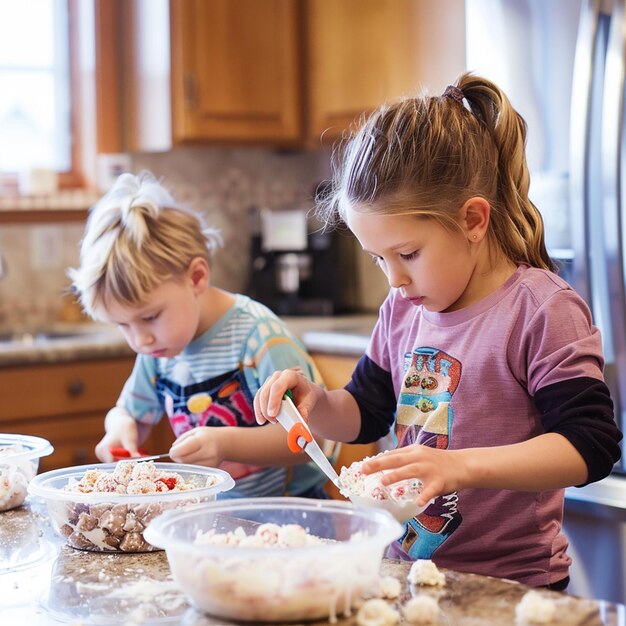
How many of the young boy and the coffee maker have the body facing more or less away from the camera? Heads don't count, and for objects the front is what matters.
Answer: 0

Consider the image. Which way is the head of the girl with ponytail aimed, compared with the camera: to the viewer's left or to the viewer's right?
to the viewer's left

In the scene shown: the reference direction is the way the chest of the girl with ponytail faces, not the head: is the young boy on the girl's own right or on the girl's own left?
on the girl's own right

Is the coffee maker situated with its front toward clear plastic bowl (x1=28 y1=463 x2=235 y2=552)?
yes

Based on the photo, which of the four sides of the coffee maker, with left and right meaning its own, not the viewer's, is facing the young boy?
front

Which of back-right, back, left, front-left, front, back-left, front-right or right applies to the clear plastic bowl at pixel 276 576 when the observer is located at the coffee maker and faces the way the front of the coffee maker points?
front

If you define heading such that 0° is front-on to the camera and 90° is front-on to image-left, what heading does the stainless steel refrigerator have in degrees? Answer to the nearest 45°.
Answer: approximately 45°

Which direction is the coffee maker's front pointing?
toward the camera

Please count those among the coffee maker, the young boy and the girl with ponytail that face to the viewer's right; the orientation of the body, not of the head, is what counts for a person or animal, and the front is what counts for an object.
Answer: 0

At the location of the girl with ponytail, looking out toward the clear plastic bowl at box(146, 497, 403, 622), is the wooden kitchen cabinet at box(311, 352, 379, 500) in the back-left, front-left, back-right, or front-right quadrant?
back-right

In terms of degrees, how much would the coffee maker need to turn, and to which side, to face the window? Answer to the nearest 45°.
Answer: approximately 90° to its right
